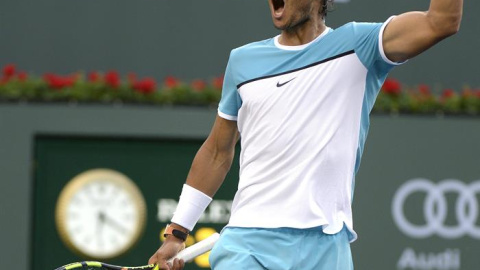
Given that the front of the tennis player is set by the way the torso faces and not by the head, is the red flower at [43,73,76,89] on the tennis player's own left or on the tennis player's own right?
on the tennis player's own right

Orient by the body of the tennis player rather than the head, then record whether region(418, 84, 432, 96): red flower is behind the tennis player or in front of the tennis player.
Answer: behind

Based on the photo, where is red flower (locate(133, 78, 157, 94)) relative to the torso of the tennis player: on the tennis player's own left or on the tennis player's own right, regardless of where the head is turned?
on the tennis player's own right

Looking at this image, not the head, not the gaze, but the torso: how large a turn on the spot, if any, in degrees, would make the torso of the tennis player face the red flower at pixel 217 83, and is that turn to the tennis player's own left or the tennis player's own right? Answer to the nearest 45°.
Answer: approximately 135° to the tennis player's own right

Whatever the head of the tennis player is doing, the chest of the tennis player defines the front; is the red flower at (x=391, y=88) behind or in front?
behind

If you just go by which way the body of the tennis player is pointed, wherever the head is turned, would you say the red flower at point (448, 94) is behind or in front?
behind

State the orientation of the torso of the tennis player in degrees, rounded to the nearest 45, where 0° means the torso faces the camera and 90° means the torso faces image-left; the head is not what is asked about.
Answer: approximately 45°
